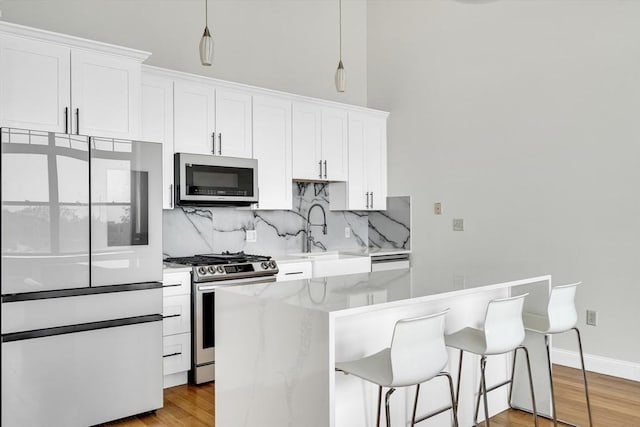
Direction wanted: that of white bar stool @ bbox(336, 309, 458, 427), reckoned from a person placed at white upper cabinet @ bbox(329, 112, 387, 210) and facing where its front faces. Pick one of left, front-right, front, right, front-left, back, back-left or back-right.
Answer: front-right

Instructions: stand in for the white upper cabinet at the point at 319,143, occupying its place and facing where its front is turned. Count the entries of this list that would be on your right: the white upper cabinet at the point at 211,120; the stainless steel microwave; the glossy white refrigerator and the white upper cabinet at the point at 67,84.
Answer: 4

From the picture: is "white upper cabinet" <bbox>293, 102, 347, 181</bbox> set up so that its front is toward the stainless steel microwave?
no

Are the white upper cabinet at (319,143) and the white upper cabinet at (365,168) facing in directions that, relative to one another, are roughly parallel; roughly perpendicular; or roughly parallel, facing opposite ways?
roughly parallel

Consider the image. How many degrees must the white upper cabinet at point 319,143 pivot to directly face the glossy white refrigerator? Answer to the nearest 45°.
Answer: approximately 90° to its right

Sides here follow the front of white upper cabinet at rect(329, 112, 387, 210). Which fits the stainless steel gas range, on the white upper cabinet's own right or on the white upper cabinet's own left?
on the white upper cabinet's own right

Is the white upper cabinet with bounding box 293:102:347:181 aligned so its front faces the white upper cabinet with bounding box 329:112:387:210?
no

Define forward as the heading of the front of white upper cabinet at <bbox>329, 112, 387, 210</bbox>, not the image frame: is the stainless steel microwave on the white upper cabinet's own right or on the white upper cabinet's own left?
on the white upper cabinet's own right

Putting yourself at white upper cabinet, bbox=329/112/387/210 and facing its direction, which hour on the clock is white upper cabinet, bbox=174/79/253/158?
white upper cabinet, bbox=174/79/253/158 is roughly at 3 o'clock from white upper cabinet, bbox=329/112/387/210.

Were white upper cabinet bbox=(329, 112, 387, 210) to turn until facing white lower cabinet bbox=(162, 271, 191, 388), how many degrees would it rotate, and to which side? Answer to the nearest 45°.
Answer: approximately 90° to its right

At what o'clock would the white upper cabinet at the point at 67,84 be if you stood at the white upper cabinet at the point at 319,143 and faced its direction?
the white upper cabinet at the point at 67,84 is roughly at 3 o'clock from the white upper cabinet at the point at 319,143.

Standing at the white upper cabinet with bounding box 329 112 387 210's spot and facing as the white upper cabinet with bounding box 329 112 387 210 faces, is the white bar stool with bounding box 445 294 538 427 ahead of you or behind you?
ahead

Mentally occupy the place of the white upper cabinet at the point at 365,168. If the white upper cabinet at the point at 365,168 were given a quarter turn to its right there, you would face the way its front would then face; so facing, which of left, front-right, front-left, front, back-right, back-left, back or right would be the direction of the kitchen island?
front-left

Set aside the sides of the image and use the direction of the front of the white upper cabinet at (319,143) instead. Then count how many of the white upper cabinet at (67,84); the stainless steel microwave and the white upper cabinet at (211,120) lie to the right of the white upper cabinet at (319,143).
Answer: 3

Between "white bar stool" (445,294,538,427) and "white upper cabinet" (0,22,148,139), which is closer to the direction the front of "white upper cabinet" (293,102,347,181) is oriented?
the white bar stool
